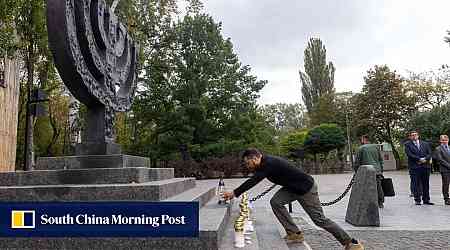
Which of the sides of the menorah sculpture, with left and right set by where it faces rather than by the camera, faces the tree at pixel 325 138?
left

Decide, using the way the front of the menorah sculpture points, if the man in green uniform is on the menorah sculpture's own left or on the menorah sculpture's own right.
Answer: on the menorah sculpture's own left

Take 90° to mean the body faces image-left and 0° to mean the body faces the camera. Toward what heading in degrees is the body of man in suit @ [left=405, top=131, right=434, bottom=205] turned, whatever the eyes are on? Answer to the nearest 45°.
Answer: approximately 0°

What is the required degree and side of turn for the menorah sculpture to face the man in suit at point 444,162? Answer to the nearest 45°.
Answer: approximately 45° to its left

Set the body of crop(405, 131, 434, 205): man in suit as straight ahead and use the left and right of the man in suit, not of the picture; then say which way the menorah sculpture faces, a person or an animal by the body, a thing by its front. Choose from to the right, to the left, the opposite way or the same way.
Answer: to the left

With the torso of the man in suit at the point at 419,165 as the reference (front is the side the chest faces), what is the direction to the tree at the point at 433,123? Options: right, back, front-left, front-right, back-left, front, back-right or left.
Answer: back

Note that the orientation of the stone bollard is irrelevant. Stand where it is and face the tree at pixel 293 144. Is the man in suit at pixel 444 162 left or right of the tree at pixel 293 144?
right

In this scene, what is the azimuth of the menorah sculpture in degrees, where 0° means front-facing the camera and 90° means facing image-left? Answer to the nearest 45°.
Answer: approximately 315°

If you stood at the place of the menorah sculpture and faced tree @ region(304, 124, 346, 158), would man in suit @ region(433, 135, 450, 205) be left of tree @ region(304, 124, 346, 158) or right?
right
